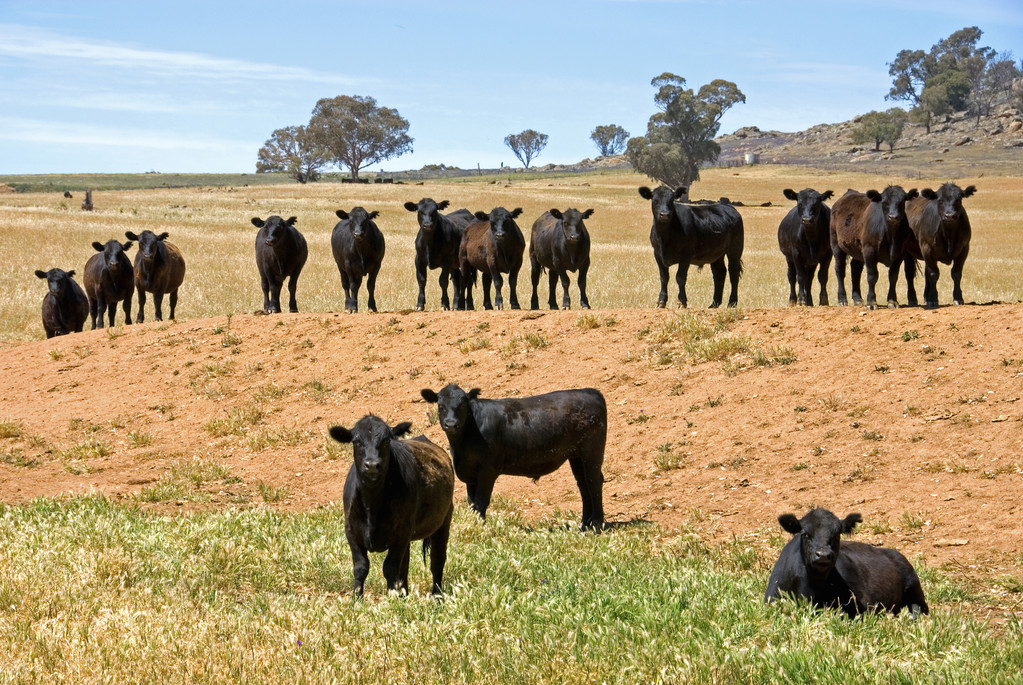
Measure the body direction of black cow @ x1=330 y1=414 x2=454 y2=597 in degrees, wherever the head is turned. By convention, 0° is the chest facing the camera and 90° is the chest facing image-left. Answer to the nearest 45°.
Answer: approximately 45°

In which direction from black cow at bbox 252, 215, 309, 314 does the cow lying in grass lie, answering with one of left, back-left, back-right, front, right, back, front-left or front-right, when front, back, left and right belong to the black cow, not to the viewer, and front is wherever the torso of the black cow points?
front

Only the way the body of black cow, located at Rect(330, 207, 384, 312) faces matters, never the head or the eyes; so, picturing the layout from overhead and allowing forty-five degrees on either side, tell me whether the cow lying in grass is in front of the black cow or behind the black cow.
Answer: in front

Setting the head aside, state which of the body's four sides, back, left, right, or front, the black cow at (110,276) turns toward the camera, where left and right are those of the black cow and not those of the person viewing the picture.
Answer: front

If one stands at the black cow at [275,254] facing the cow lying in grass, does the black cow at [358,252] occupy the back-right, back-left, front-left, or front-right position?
front-left

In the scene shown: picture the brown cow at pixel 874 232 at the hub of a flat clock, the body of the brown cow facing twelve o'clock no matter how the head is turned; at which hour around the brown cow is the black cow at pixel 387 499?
The black cow is roughly at 2 o'clock from the brown cow.

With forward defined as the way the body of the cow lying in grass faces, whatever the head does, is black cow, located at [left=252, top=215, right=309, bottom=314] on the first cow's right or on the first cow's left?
on the first cow's right

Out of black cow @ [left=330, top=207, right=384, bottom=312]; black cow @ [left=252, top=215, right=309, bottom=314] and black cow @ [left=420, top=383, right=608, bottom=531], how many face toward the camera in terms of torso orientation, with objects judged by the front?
2

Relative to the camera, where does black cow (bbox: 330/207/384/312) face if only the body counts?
toward the camera

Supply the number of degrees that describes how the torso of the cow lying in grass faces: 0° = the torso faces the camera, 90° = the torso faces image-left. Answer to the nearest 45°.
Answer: approximately 45°

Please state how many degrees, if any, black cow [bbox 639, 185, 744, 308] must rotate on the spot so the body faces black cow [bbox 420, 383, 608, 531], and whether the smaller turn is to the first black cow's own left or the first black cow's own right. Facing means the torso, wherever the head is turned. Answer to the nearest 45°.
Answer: approximately 45° to the first black cow's own left

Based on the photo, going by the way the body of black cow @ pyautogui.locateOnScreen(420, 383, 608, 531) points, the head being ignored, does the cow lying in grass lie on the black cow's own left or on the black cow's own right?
on the black cow's own left

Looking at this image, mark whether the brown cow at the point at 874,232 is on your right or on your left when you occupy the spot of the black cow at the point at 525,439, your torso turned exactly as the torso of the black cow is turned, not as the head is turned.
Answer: on your right

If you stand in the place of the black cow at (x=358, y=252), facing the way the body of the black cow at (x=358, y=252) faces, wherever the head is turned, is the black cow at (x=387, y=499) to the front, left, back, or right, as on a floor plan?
front

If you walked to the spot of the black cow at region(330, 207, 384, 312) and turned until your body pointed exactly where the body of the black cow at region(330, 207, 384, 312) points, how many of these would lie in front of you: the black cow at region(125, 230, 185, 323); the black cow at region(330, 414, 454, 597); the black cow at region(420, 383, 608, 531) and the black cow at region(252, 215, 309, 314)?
2

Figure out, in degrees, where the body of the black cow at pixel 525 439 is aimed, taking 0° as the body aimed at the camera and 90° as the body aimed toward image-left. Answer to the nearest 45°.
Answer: approximately 90°
